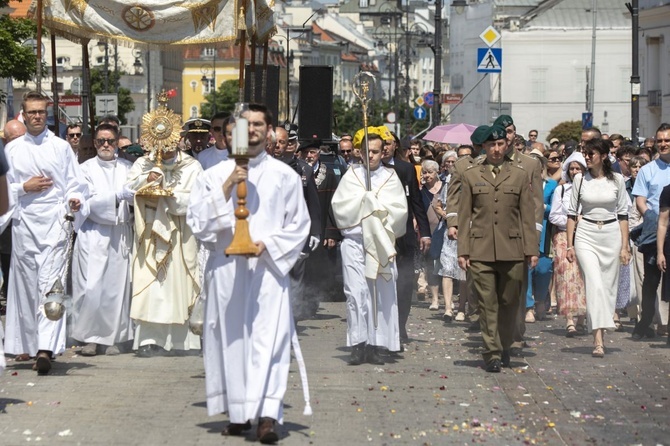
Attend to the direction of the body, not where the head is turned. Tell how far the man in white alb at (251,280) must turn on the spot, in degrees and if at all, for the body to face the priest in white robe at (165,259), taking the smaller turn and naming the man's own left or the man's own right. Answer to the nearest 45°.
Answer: approximately 180°

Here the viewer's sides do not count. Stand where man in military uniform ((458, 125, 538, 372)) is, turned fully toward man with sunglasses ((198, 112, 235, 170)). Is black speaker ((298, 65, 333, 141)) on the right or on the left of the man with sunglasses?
right

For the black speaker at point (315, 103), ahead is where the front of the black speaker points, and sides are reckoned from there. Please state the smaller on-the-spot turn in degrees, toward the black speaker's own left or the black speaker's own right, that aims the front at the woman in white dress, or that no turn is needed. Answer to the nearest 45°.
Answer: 0° — it already faces them
